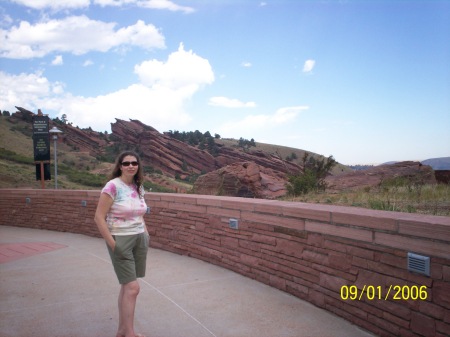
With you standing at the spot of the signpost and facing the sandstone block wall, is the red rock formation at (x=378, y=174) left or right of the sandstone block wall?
left

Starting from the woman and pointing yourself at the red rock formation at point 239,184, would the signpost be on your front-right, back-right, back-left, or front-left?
front-left

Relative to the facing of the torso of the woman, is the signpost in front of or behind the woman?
behind

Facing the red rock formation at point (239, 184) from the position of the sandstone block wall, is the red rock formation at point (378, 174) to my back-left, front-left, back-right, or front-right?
front-right

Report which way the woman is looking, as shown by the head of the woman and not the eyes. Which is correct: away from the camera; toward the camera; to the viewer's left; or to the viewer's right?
toward the camera

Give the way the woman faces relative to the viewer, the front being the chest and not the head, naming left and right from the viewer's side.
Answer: facing the viewer and to the right of the viewer

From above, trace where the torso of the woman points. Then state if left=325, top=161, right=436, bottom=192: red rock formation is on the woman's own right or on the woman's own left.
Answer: on the woman's own left
